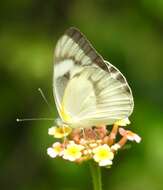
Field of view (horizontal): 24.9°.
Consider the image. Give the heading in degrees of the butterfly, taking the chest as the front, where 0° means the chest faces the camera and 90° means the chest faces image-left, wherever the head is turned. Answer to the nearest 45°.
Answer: approximately 90°
